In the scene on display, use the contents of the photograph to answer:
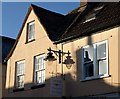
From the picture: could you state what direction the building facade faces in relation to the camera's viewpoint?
facing the viewer and to the left of the viewer

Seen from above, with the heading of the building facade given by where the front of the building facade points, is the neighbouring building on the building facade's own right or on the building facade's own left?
on the building facade's own right
